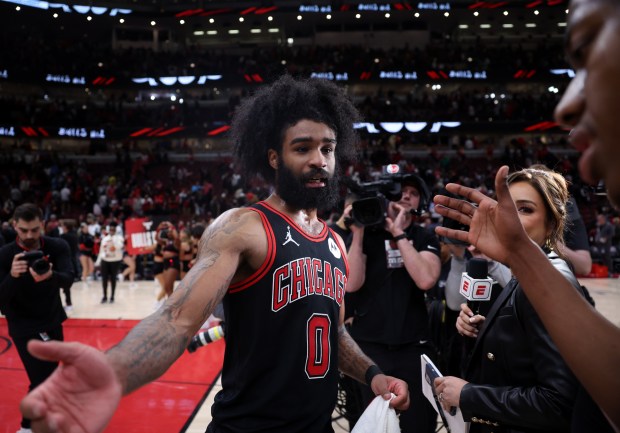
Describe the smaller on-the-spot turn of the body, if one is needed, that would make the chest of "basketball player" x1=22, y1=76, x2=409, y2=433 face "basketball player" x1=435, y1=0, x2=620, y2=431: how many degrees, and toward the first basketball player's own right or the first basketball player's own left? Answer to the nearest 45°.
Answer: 0° — they already face them

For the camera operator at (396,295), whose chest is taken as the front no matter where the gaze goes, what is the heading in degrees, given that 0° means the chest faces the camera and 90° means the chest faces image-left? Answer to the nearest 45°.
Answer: approximately 45°

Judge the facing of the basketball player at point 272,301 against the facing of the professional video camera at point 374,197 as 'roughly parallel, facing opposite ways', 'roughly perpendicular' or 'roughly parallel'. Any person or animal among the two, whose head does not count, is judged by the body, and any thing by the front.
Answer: roughly perpendicular

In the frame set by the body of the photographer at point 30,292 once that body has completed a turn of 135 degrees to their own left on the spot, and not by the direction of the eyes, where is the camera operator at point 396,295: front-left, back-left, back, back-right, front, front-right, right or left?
right

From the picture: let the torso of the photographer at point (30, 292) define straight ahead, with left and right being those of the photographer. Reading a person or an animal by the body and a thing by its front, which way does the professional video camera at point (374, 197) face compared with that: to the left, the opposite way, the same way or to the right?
to the right

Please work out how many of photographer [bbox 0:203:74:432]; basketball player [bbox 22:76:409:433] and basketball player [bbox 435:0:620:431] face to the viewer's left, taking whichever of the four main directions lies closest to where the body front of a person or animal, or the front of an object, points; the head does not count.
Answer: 1

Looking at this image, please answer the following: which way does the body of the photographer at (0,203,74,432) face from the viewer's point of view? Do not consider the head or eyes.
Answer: toward the camera

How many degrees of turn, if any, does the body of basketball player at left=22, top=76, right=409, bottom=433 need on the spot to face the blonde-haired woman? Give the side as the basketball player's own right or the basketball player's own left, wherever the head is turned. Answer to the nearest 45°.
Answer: approximately 45° to the basketball player's own left

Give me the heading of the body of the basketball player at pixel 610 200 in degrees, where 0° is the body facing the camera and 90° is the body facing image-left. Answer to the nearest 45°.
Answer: approximately 90°

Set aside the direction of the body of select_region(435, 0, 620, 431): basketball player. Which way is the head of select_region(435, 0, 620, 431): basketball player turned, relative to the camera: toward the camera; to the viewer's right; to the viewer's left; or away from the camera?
to the viewer's left

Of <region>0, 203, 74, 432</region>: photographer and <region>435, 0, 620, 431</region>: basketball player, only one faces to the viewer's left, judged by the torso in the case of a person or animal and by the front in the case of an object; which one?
the basketball player

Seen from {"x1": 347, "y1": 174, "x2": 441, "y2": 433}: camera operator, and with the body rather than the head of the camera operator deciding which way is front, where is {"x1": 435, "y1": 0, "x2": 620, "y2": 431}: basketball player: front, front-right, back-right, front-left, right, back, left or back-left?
front-left
